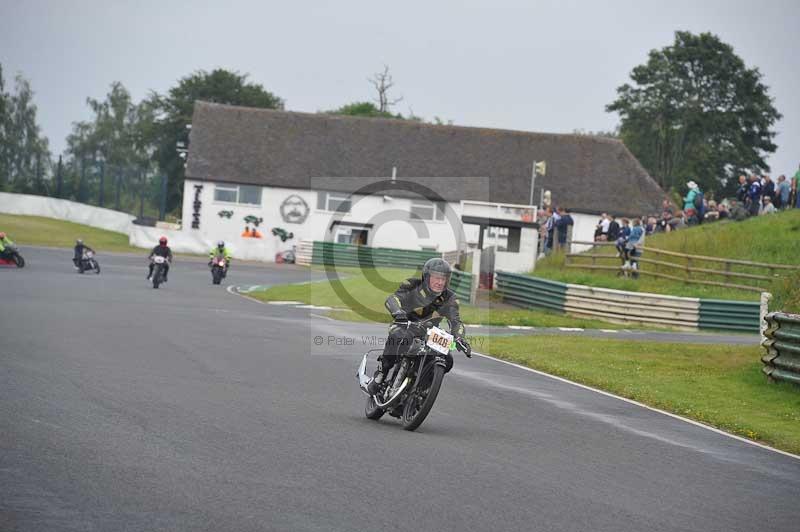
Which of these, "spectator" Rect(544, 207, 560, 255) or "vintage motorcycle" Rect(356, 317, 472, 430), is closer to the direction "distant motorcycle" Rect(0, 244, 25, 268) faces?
the spectator

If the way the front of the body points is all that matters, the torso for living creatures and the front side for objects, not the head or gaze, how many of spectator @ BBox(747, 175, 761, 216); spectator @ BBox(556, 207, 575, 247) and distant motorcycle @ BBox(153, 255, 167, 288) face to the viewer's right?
0

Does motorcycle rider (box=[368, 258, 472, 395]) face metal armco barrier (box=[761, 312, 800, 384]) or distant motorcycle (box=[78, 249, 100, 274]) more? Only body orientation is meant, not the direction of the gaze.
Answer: the metal armco barrier

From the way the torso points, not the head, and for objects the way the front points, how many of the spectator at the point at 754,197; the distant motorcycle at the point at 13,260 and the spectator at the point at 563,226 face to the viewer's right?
1

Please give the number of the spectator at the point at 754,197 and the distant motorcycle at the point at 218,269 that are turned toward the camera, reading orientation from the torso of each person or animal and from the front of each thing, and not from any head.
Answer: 1

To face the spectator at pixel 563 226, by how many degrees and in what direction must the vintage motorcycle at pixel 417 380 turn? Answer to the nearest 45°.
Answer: approximately 135° to its left

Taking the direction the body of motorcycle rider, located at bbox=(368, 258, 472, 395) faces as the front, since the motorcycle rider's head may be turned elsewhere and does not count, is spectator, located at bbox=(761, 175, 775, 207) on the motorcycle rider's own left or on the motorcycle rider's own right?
on the motorcycle rider's own left

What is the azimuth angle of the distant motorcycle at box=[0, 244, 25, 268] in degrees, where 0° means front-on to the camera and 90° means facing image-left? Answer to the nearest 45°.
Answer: approximately 270°

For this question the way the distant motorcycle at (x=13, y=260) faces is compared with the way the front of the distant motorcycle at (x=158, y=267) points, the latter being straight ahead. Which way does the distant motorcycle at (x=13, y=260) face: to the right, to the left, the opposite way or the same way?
to the left

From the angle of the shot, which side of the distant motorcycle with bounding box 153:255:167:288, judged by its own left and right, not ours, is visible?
front

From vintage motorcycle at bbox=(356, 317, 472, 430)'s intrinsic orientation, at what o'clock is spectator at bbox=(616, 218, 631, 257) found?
The spectator is roughly at 8 o'clock from the vintage motorcycle.

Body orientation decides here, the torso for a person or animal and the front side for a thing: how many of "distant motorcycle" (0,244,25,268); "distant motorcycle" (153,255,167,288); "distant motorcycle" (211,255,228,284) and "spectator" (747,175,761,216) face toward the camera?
2
